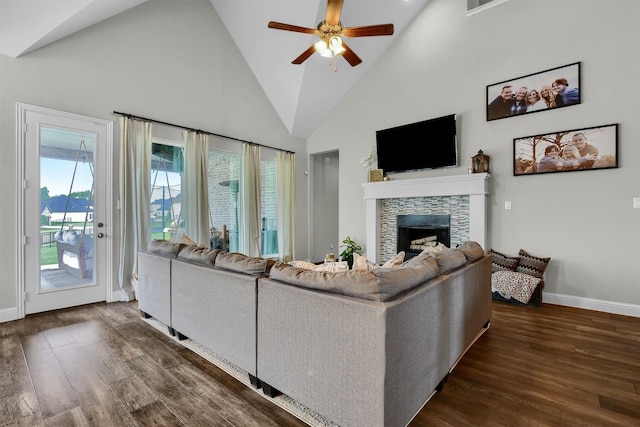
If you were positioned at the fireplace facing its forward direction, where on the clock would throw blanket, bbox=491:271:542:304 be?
The throw blanket is roughly at 9 o'clock from the fireplace.

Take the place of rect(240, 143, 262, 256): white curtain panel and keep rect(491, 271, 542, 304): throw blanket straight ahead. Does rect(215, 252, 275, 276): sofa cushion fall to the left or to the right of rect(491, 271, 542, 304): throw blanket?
right

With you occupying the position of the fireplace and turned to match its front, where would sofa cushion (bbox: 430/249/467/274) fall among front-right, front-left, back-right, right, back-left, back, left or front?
front-left

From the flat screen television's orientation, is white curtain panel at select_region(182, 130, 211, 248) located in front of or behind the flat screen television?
in front

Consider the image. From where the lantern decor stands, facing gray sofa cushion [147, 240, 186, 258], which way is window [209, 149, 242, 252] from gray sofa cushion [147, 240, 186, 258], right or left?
right

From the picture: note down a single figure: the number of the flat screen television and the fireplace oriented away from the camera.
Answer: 0

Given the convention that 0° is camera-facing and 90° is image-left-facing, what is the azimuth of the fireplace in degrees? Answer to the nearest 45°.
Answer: approximately 45°

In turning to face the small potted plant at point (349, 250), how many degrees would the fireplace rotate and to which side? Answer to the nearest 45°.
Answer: approximately 45° to its right

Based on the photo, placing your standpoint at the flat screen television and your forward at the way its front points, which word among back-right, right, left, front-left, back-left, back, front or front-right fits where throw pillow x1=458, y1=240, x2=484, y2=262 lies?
front-left

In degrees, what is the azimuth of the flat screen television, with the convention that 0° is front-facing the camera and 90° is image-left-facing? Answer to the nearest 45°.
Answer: approximately 45°

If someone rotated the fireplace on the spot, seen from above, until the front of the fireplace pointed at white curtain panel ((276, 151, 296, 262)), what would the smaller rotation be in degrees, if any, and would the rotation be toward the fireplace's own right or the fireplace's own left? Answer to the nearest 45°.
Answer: approximately 45° to the fireplace's own right

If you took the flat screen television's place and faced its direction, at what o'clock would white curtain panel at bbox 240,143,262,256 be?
The white curtain panel is roughly at 1 o'clock from the flat screen television.

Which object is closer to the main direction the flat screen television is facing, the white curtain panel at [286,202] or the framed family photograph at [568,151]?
the white curtain panel

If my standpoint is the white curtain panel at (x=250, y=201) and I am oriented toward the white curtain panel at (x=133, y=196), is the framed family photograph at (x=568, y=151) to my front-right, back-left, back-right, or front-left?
back-left

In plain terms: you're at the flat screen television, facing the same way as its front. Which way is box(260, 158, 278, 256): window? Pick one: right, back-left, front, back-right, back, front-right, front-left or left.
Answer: front-right
